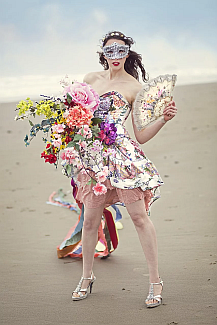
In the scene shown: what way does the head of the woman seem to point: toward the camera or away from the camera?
toward the camera

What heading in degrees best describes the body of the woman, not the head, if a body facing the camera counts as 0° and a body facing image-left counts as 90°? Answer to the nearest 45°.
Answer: approximately 0°
